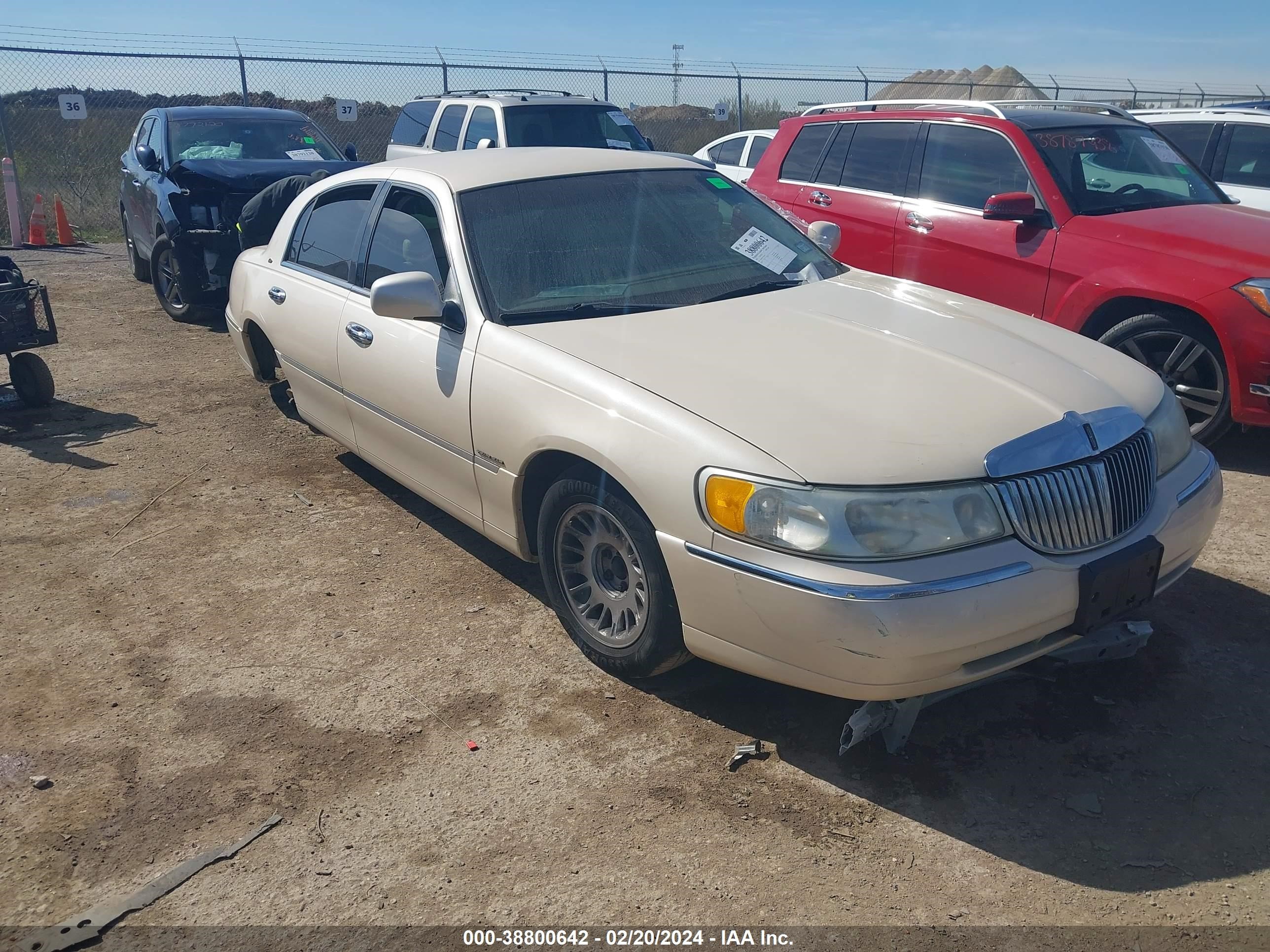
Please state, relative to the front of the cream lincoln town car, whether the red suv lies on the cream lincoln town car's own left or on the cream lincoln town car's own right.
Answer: on the cream lincoln town car's own left

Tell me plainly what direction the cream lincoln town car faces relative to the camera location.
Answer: facing the viewer and to the right of the viewer

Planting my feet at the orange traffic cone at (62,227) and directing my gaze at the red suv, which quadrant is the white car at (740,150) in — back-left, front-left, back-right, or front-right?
front-left

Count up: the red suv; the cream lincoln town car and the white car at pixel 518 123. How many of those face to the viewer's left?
0

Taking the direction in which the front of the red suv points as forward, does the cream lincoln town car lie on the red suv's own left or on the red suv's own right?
on the red suv's own right

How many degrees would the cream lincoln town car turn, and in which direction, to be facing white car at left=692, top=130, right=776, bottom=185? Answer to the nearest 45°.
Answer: approximately 135° to its left

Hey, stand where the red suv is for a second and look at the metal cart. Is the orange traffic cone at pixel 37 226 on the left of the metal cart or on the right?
right

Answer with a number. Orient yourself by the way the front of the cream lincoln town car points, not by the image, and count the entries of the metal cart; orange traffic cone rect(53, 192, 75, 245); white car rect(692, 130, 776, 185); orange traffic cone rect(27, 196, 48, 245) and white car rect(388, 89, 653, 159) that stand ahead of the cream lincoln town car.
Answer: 0

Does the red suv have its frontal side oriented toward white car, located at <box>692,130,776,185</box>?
no

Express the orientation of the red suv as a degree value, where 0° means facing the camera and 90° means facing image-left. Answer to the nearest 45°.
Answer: approximately 315°

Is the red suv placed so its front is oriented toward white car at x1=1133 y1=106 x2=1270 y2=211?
no

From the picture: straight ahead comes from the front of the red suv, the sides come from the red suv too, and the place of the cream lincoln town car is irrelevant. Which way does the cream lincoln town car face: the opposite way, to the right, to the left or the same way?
the same way

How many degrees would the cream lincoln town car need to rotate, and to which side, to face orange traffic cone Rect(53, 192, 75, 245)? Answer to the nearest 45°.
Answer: approximately 180°

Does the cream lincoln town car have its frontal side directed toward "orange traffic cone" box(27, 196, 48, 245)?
no
